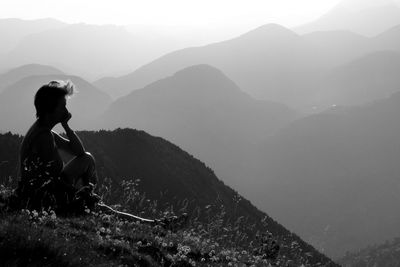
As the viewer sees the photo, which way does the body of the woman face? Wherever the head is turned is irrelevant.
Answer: to the viewer's right

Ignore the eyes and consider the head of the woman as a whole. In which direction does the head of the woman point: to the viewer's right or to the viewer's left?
to the viewer's right
